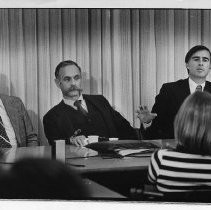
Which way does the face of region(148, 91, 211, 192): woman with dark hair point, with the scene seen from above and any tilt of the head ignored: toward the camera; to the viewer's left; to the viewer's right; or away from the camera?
away from the camera

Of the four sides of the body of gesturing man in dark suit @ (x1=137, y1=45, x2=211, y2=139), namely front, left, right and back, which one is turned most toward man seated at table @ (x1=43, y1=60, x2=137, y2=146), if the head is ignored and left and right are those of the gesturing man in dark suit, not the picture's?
right

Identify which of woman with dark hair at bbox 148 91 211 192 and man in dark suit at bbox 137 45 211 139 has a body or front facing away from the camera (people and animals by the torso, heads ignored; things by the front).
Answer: the woman with dark hair

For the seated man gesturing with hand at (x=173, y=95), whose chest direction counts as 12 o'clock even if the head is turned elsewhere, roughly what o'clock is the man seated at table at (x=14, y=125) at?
The man seated at table is roughly at 3 o'clock from the seated man gesturing with hand.

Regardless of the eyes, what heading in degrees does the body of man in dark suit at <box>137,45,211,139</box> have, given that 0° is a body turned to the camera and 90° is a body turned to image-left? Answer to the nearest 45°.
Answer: approximately 0°

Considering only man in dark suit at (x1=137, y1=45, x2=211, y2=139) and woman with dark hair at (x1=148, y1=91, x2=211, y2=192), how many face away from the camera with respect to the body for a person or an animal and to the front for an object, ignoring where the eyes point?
1

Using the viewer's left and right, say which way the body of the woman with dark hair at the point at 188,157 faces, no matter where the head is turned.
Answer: facing away from the viewer

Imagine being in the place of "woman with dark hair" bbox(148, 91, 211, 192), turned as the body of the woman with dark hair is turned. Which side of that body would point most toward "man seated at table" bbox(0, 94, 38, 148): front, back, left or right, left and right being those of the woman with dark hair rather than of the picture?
left

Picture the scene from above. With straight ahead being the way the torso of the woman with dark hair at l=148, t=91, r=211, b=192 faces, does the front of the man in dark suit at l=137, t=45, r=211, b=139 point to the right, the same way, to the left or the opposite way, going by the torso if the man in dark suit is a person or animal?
the opposite way
